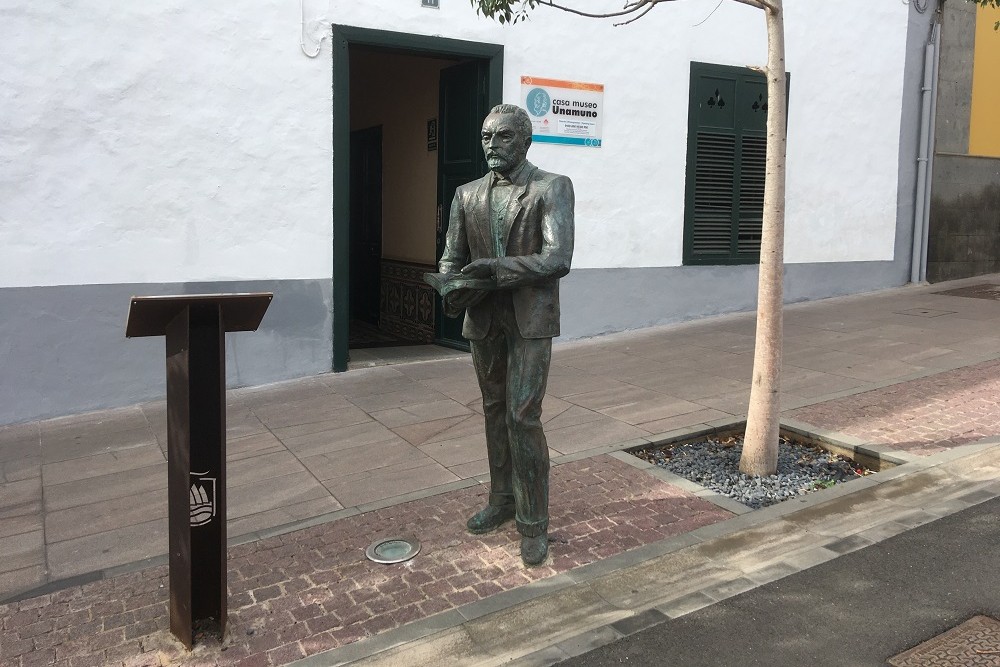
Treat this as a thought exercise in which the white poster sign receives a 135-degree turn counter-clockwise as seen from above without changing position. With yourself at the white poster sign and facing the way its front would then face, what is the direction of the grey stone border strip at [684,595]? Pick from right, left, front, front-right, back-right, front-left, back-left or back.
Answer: back

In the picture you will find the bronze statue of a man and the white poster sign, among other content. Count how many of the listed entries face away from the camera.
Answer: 0

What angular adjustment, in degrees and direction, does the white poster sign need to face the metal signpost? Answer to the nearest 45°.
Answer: approximately 45° to its right

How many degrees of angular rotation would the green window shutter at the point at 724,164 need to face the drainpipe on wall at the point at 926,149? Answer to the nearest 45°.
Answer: approximately 90° to its left

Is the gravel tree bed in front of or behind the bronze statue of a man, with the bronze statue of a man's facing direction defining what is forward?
behind

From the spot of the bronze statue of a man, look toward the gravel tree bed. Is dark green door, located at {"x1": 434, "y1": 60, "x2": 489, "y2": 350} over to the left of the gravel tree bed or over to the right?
left

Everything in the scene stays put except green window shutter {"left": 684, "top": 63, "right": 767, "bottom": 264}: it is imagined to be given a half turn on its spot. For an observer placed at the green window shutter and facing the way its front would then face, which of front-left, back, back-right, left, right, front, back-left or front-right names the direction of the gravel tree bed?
back-left

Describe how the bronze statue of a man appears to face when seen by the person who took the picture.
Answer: facing the viewer and to the left of the viewer

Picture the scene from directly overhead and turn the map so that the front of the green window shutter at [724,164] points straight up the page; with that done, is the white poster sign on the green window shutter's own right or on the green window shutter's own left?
on the green window shutter's own right

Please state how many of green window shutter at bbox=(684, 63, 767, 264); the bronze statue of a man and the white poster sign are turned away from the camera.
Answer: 0

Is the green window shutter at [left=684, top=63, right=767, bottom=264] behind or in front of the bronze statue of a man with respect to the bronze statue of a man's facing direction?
behind

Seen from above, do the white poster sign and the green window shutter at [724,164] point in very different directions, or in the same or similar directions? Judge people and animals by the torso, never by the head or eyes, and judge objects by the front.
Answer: same or similar directions
